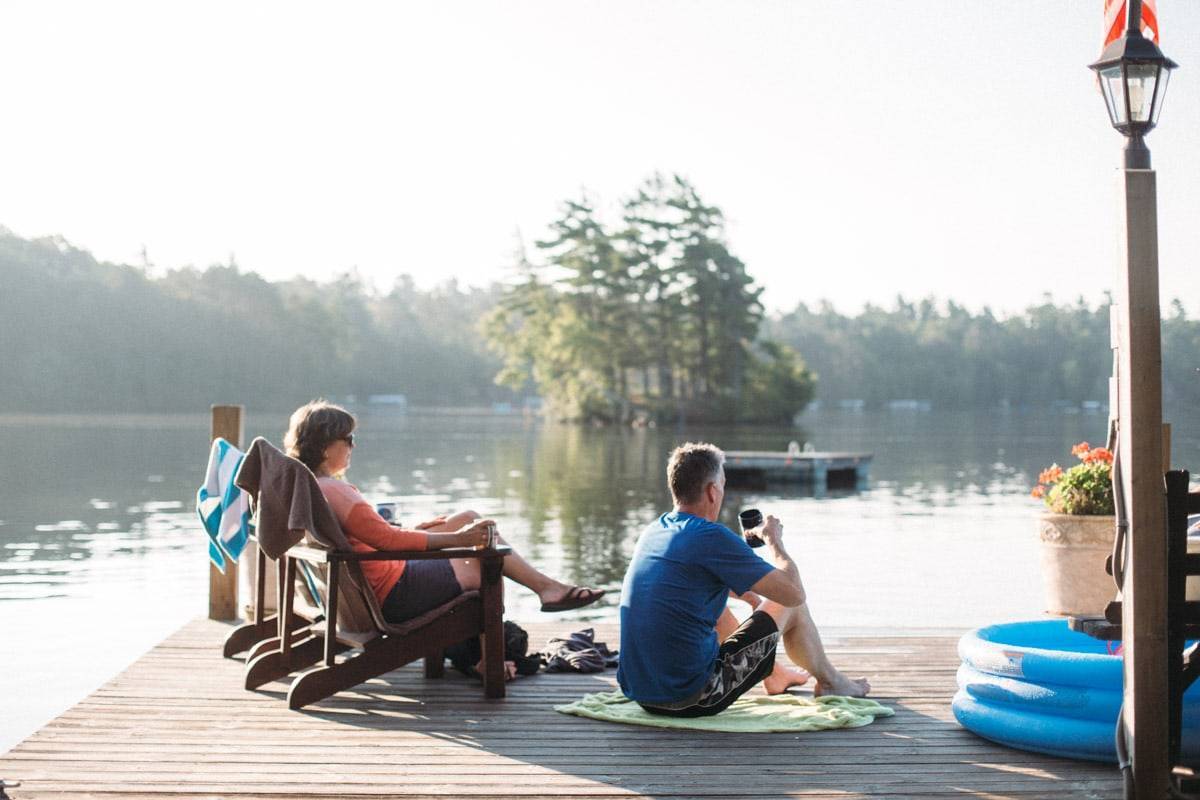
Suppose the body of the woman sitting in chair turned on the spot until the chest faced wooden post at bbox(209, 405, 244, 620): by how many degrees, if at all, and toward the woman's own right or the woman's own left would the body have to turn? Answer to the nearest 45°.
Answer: approximately 135° to the woman's own left

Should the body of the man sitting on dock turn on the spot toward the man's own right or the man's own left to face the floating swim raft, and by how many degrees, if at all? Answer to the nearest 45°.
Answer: approximately 45° to the man's own left

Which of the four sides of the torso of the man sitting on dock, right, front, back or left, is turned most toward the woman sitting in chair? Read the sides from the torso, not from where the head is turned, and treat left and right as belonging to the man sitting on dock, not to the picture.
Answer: left

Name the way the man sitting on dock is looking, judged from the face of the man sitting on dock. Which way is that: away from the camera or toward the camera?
away from the camera

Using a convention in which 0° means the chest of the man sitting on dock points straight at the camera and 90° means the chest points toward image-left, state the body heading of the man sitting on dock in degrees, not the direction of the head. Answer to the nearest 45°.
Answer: approximately 225°

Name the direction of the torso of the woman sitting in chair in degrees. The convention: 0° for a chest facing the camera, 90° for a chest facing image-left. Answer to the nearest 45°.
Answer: approximately 270°

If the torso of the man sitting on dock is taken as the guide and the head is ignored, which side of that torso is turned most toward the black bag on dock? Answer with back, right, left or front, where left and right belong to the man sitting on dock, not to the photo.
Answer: left
